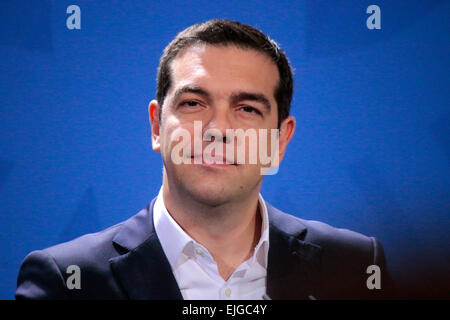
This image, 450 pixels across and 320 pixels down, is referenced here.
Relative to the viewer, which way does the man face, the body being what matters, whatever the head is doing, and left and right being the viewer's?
facing the viewer

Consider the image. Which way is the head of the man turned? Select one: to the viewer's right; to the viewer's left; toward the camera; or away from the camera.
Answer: toward the camera
